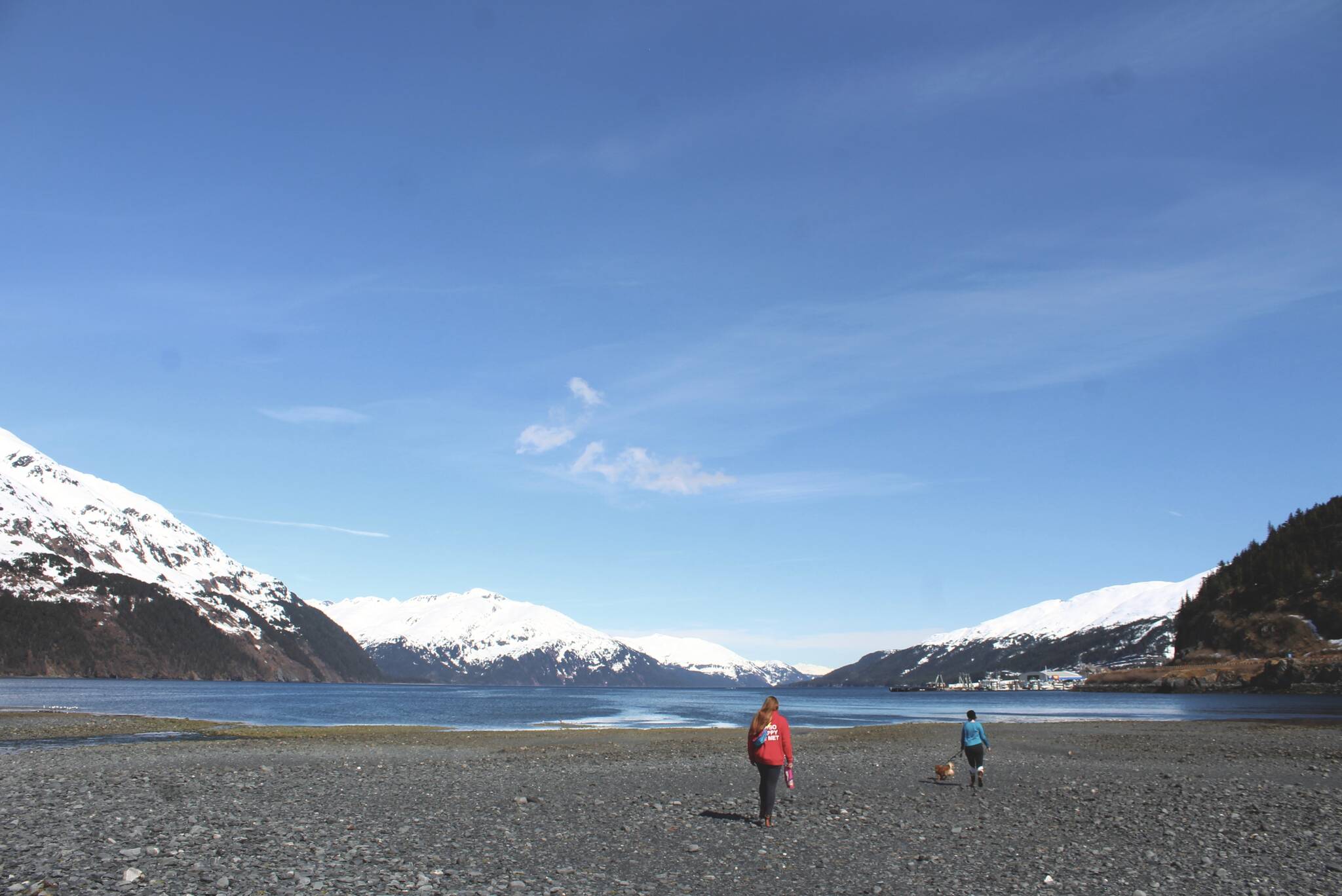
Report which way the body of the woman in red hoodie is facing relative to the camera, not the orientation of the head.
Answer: away from the camera

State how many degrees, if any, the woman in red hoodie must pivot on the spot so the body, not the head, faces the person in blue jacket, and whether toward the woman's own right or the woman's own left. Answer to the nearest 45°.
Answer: approximately 45° to the woman's own right

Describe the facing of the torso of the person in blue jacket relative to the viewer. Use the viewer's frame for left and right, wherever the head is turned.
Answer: facing away from the viewer

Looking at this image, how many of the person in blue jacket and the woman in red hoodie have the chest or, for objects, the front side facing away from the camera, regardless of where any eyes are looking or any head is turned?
2

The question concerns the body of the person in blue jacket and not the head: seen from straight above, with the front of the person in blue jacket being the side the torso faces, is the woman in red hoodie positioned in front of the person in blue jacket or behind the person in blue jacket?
behind

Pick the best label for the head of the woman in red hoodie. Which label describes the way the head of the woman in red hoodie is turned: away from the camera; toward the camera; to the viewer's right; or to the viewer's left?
away from the camera
